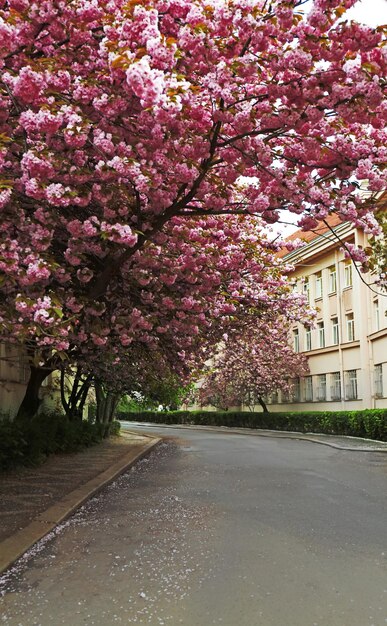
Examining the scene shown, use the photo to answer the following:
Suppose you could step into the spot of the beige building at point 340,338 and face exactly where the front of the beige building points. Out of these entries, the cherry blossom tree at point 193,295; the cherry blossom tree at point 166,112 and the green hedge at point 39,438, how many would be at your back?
0

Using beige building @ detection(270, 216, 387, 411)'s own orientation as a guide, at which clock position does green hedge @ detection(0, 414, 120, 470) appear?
The green hedge is roughly at 11 o'clock from the beige building.

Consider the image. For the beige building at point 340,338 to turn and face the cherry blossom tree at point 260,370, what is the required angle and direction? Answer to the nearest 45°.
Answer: approximately 90° to its right

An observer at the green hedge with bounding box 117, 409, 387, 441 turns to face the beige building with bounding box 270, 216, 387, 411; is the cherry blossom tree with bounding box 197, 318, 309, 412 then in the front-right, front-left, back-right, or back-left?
front-left

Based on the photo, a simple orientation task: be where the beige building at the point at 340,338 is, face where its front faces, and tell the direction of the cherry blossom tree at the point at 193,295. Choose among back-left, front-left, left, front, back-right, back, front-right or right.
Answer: front-left

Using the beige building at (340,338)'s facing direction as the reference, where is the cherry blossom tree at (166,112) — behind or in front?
in front

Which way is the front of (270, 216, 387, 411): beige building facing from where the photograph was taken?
facing the viewer and to the left of the viewer

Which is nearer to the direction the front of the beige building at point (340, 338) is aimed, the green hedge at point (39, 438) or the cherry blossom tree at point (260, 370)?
the green hedge
